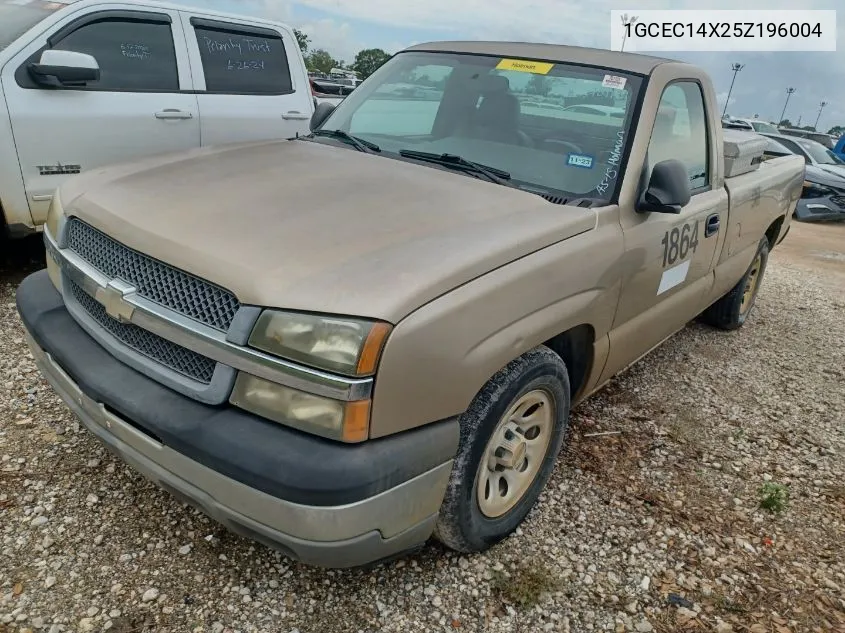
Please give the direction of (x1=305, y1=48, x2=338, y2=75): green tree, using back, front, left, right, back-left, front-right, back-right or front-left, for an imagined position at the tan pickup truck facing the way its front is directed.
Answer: back-right

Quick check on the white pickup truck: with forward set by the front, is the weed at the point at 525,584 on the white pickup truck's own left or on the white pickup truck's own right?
on the white pickup truck's own left

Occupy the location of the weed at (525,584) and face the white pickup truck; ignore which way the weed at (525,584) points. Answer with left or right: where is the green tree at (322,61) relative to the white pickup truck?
right

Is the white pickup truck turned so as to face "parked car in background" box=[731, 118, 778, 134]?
no

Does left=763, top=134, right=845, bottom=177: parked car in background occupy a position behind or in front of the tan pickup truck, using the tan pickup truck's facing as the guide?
behind

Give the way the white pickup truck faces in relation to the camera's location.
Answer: facing the viewer and to the left of the viewer

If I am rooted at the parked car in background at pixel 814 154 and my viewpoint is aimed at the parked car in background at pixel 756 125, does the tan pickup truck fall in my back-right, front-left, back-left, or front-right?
back-left

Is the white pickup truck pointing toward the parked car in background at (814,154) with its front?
no

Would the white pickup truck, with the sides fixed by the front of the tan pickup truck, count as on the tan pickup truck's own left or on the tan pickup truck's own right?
on the tan pickup truck's own right

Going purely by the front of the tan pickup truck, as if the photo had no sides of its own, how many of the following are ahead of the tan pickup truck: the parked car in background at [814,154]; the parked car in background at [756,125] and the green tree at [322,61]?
0

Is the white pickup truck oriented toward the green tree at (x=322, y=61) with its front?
no

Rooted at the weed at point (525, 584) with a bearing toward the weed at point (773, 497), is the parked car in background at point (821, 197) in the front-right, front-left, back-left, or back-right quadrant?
front-left

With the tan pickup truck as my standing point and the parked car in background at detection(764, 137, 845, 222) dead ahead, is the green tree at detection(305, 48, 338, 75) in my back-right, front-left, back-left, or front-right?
front-left

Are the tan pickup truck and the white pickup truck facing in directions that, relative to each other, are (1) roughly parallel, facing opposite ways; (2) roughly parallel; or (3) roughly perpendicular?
roughly parallel

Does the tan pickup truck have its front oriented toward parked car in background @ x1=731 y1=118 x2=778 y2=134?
no
